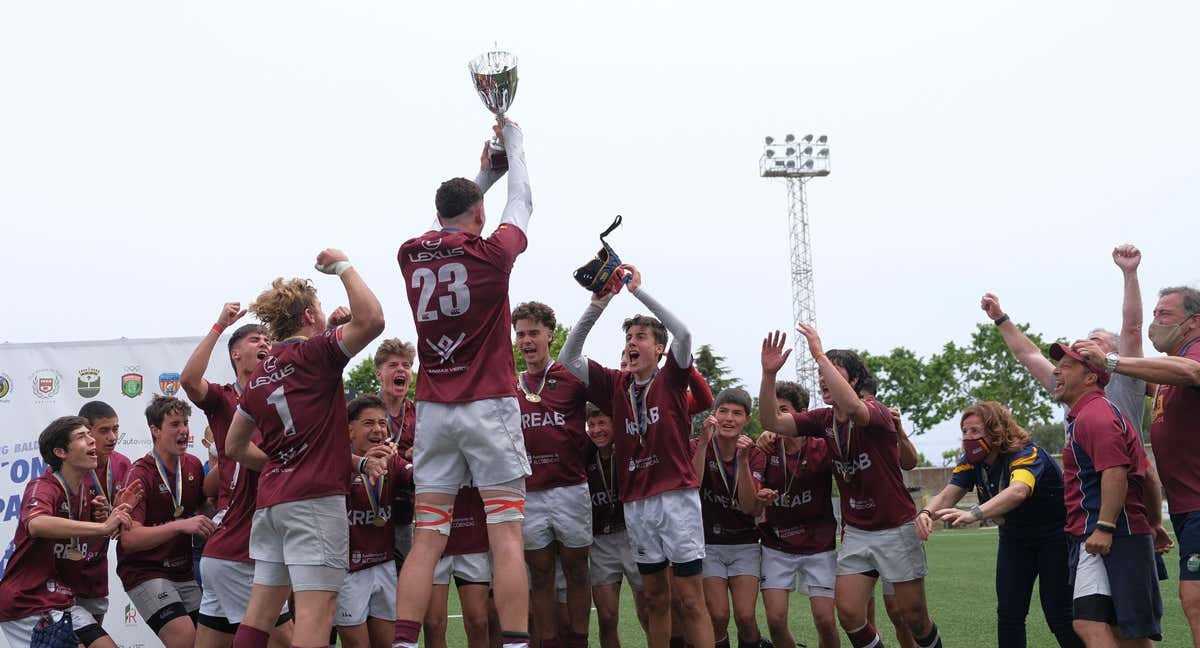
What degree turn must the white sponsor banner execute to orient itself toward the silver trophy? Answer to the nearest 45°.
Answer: approximately 45° to its left

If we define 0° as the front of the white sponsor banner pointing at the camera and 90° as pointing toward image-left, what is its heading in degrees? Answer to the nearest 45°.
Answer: approximately 0°
